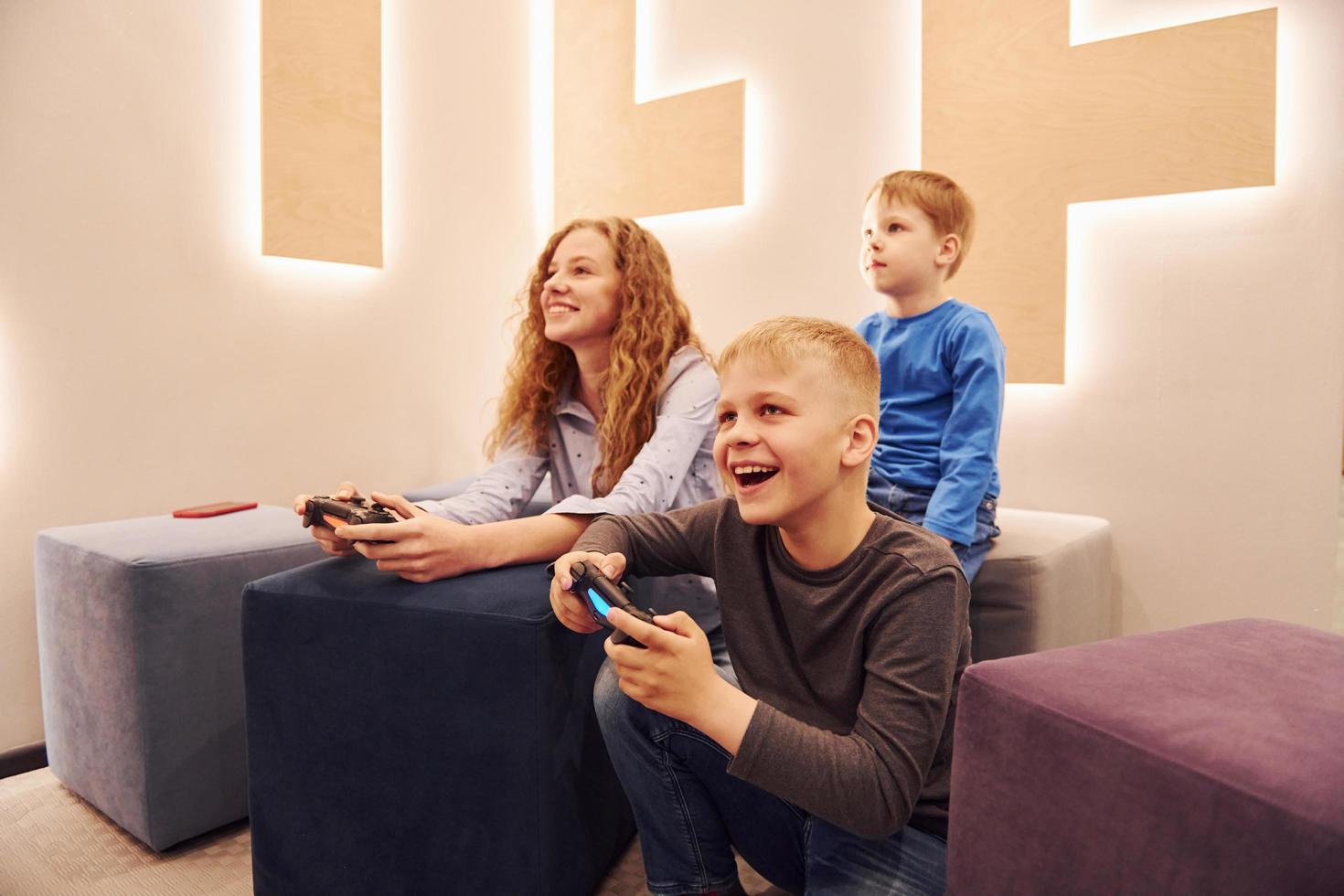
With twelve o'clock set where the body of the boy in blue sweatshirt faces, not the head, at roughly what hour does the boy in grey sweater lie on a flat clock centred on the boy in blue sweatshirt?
The boy in grey sweater is roughly at 11 o'clock from the boy in blue sweatshirt.

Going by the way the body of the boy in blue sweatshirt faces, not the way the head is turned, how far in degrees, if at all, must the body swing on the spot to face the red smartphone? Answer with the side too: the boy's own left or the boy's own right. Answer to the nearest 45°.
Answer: approximately 45° to the boy's own right

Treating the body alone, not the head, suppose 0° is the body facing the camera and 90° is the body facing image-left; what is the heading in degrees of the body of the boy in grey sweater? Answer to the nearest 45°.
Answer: approximately 45°

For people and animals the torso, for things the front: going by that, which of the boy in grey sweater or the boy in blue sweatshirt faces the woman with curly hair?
the boy in blue sweatshirt

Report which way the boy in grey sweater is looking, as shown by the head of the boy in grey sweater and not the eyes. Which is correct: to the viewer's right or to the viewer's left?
to the viewer's left

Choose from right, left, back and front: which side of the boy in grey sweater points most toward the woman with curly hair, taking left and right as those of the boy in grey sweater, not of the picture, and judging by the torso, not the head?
right

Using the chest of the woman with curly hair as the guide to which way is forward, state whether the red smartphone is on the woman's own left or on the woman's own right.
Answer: on the woman's own right

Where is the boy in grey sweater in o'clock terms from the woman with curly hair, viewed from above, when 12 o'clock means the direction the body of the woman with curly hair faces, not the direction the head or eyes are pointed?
The boy in grey sweater is roughly at 10 o'clock from the woman with curly hair.

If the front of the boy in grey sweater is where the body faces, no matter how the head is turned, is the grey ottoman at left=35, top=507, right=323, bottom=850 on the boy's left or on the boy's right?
on the boy's right
